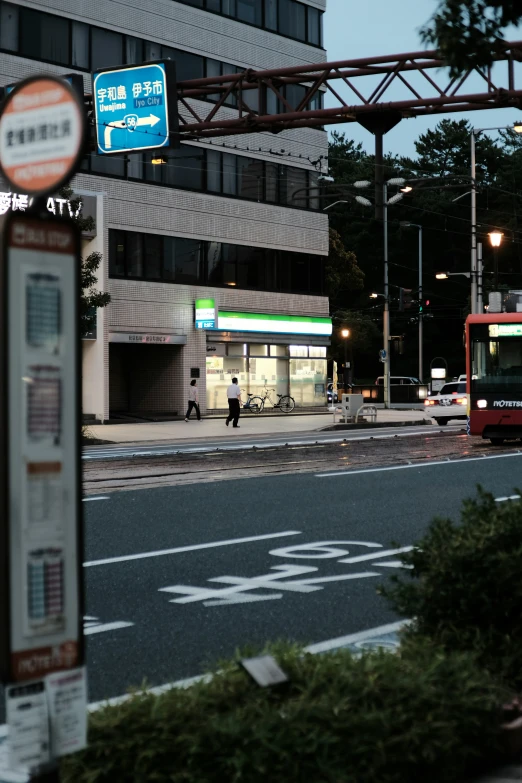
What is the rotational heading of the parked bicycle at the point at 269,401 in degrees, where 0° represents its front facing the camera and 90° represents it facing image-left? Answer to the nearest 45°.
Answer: approximately 90°

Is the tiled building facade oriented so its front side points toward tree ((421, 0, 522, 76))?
yes

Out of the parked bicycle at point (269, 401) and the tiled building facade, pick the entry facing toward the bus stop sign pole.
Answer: the tiled building facade

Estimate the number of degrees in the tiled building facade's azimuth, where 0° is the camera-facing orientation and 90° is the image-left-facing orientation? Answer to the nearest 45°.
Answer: approximately 0°

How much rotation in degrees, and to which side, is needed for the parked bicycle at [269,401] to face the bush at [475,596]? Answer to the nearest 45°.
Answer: approximately 90° to its left

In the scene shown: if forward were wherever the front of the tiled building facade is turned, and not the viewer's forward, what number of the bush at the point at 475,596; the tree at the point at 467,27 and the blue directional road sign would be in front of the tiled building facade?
3

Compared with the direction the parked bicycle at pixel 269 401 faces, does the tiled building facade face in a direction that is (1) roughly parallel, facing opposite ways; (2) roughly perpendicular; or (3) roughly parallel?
roughly perpendicular

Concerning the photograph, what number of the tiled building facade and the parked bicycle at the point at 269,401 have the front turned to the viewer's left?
1

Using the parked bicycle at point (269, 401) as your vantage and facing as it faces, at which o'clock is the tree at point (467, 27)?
The tree is roughly at 9 o'clock from the parked bicycle.

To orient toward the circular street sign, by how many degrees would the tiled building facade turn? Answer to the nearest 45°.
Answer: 0° — it already faces it
